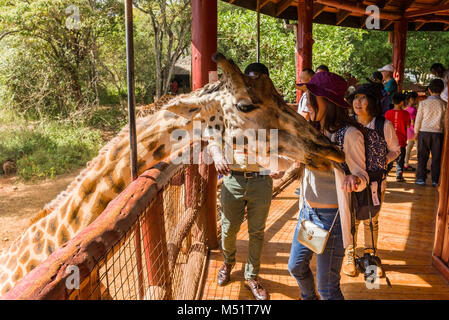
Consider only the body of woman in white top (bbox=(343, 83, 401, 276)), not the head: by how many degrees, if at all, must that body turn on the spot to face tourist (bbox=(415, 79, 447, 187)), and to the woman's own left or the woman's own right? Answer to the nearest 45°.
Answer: approximately 135° to the woman's own right

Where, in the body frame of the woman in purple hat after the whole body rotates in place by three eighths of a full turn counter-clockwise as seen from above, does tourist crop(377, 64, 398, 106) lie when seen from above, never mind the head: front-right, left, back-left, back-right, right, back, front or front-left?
left

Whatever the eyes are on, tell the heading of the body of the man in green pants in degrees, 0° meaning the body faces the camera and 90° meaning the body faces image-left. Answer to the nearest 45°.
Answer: approximately 0°

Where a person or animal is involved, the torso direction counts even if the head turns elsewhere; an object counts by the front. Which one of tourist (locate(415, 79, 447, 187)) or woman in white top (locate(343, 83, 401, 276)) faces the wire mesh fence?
the woman in white top

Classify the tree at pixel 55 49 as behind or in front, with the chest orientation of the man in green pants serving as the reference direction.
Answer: behind

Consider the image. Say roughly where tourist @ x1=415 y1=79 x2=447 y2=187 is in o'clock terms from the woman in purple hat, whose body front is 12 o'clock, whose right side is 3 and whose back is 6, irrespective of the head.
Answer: The tourist is roughly at 5 o'clock from the woman in purple hat.

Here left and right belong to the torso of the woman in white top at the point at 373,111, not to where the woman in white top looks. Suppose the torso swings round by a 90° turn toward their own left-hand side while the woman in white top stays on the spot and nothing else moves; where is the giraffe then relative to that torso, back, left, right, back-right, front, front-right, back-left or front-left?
right

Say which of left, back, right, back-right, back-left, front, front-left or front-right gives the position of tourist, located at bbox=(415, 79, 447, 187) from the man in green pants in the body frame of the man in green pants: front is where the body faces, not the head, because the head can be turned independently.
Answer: back-left

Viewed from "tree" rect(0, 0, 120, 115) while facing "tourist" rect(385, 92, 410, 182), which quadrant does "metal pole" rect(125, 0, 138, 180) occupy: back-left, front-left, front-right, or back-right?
front-right

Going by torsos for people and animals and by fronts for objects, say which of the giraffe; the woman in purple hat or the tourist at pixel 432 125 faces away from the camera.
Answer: the tourist

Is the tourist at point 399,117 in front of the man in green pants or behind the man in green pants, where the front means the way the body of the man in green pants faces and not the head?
behind

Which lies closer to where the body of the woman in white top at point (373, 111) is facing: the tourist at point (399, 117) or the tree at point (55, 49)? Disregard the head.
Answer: the tree
